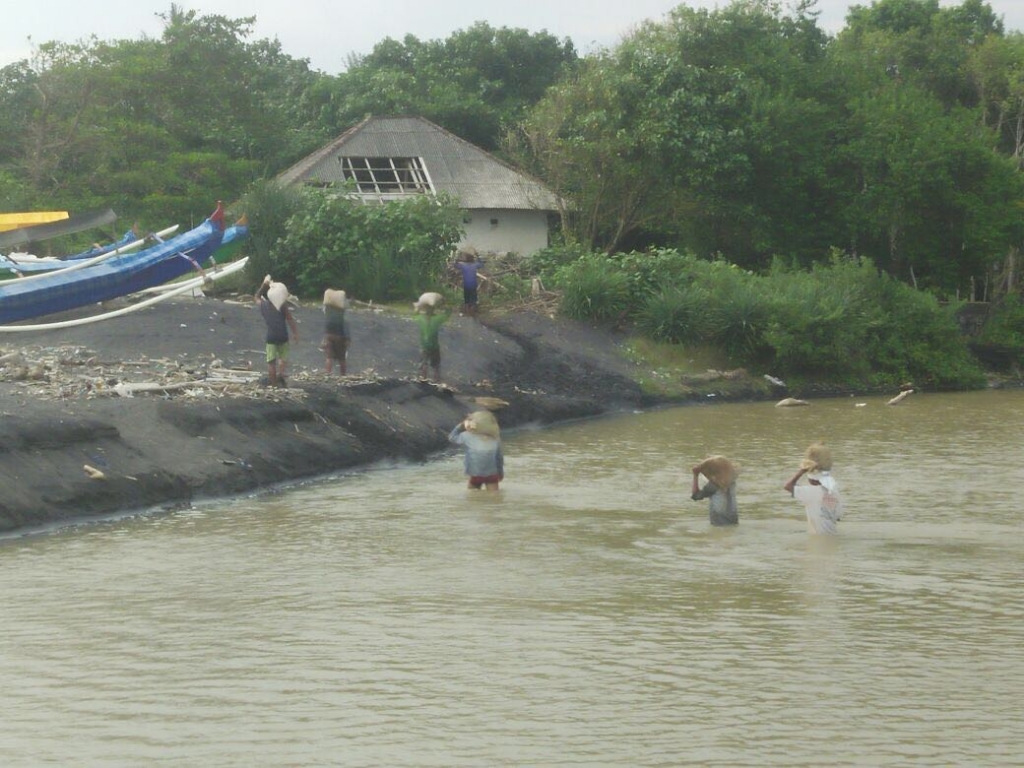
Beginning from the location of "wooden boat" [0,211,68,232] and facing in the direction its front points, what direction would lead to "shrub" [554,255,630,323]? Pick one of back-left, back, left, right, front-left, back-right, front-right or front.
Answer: front

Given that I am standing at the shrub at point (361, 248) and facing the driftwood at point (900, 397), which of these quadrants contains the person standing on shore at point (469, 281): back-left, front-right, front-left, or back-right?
front-right

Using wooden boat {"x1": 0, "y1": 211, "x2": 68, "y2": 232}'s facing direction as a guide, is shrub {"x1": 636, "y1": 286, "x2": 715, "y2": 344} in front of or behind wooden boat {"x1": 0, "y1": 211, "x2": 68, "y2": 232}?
in front

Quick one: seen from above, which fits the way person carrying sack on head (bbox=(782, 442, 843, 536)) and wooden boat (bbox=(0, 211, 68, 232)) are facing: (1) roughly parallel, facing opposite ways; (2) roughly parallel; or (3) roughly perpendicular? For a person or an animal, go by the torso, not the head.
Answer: roughly perpendicular

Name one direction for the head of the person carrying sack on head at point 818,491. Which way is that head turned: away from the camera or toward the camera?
away from the camera

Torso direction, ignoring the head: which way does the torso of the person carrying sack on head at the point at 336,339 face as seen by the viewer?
away from the camera

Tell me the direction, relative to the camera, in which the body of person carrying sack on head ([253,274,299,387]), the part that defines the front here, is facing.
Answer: away from the camera

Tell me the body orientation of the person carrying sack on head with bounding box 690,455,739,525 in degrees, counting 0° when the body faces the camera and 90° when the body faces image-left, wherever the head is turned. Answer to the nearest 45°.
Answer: approximately 135°

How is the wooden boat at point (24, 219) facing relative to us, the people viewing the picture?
facing to the right of the viewer

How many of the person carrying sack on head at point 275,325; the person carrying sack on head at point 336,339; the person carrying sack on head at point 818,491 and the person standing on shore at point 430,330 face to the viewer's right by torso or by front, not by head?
0

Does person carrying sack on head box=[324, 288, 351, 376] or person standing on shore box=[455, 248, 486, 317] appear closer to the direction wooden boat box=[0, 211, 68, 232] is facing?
the person standing on shore

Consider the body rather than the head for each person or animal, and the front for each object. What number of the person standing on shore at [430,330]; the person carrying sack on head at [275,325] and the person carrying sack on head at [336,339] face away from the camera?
3

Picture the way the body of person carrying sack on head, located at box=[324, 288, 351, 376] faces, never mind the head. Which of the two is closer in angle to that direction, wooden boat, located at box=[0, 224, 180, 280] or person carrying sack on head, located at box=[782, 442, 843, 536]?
the wooden boat

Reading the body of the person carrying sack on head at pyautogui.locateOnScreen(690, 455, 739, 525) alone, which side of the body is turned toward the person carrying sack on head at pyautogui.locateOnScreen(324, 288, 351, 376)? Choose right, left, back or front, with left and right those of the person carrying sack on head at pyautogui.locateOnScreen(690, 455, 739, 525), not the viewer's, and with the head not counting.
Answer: front

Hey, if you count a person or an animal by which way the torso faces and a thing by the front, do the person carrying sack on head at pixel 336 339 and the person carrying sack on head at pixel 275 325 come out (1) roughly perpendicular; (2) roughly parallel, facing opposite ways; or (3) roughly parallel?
roughly parallel

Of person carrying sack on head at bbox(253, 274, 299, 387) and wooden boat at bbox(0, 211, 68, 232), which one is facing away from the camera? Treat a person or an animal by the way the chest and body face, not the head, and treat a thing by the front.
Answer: the person carrying sack on head

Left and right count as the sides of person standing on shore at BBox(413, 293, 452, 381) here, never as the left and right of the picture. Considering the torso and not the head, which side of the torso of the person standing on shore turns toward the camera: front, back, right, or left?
back
